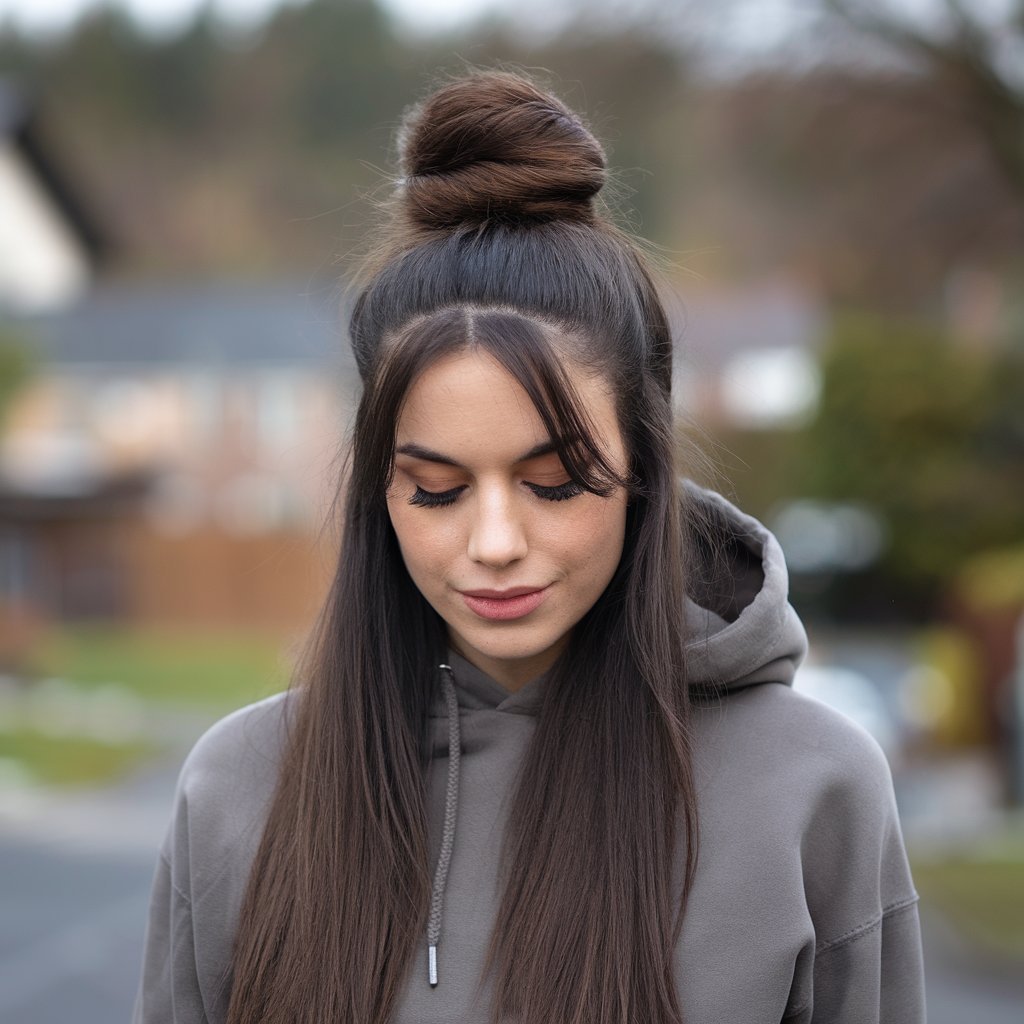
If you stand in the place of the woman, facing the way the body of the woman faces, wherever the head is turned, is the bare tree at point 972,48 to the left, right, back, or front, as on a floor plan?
back

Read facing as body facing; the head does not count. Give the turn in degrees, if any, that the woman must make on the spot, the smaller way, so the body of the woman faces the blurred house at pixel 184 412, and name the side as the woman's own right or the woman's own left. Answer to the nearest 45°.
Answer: approximately 180°

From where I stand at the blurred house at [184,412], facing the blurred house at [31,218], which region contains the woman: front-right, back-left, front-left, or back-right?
back-left

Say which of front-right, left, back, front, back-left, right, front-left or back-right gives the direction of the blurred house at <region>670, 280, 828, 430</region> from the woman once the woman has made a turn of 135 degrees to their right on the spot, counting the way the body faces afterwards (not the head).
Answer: front-right

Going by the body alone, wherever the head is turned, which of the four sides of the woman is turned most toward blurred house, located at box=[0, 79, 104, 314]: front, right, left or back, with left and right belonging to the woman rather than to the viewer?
back

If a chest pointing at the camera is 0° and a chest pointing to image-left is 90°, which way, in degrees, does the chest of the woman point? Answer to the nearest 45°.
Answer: approximately 0°
